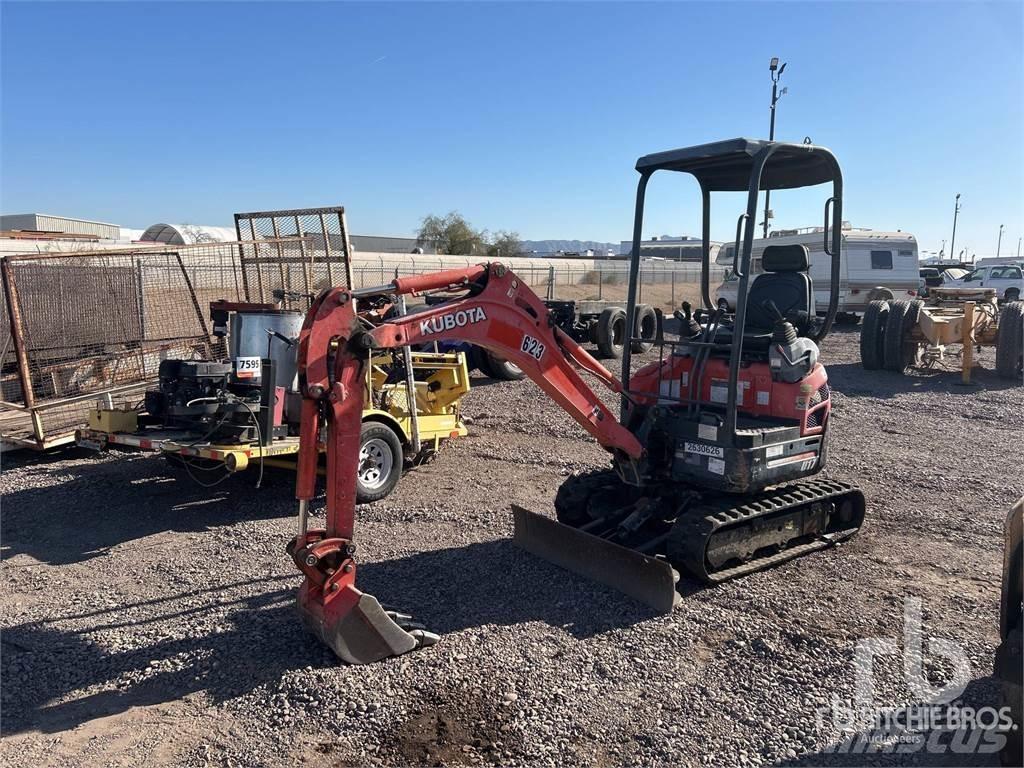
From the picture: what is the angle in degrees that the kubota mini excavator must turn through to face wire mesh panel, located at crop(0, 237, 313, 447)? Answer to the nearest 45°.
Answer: approximately 90° to its right

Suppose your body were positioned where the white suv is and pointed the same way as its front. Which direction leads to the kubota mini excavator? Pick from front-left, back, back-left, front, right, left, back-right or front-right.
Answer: left

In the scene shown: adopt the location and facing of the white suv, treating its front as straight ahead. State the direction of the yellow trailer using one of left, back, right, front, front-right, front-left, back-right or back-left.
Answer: left

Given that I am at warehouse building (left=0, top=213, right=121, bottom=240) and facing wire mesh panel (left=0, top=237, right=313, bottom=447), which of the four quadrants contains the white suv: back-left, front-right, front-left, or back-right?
front-left

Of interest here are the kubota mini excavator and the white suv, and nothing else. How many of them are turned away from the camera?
0

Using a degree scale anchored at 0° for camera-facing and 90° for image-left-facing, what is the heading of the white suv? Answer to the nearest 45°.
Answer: approximately 90°

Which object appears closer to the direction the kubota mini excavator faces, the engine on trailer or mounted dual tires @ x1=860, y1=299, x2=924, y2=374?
the engine on trailer

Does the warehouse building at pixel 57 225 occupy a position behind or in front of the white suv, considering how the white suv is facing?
in front

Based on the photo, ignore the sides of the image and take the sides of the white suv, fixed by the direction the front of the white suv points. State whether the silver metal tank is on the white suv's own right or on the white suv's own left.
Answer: on the white suv's own left

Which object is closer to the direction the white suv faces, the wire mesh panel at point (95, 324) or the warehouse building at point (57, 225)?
the warehouse building

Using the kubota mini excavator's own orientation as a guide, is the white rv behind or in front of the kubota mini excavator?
behind

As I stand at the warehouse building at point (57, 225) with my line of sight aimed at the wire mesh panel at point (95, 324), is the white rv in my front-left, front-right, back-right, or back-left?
front-left
